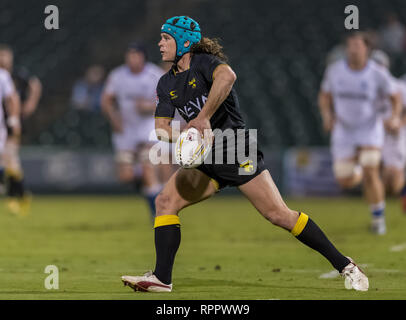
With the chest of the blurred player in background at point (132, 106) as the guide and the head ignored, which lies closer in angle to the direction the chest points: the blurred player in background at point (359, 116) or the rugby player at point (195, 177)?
the rugby player

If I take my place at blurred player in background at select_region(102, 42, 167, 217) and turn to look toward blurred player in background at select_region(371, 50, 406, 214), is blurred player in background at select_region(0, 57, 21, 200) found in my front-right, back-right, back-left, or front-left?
back-left

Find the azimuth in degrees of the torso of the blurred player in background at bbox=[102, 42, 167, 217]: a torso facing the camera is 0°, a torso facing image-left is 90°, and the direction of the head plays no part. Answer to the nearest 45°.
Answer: approximately 0°

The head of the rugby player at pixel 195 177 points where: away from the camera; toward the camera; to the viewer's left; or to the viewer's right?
to the viewer's left

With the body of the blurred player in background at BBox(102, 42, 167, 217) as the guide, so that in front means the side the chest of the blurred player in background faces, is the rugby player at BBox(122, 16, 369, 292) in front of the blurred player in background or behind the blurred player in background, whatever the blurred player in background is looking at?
in front

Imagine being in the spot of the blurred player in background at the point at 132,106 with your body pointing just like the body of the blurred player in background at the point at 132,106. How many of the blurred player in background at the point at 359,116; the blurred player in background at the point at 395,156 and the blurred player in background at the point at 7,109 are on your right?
1

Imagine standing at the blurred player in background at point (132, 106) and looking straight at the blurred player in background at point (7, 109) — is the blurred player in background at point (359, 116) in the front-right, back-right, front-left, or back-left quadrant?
back-left

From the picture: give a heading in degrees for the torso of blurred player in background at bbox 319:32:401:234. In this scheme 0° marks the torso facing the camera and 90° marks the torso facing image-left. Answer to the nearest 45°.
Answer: approximately 0°
